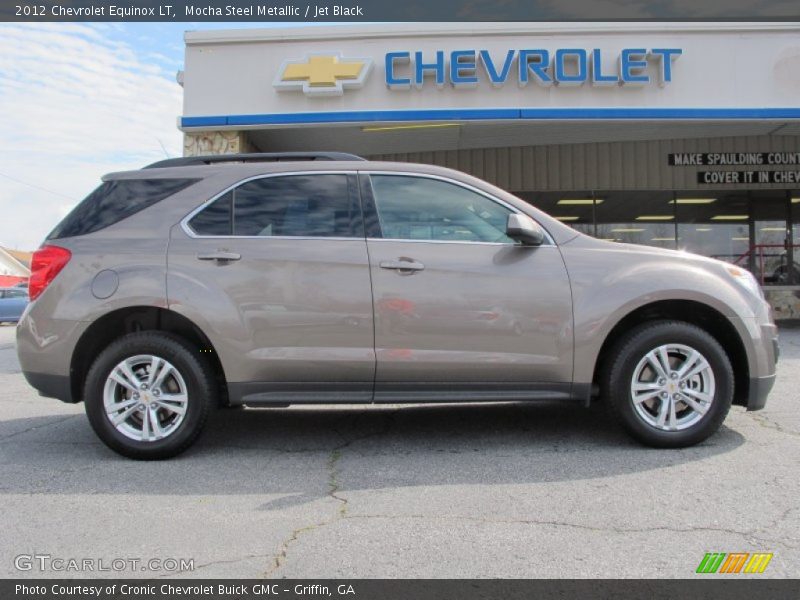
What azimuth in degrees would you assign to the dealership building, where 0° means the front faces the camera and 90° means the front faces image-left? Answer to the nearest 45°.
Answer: approximately 0°

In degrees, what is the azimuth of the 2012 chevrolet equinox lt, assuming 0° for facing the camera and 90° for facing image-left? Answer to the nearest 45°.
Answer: approximately 270°
